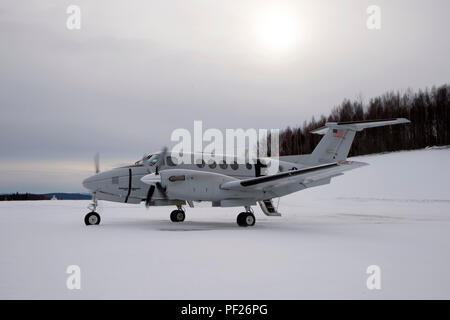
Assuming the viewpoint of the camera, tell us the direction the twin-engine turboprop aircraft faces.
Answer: facing the viewer and to the left of the viewer
